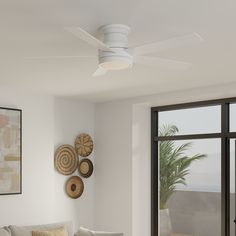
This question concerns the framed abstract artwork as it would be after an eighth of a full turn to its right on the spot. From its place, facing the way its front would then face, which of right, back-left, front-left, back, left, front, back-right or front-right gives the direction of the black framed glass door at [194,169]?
left

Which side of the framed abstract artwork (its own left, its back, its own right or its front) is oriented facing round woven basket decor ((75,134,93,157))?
left

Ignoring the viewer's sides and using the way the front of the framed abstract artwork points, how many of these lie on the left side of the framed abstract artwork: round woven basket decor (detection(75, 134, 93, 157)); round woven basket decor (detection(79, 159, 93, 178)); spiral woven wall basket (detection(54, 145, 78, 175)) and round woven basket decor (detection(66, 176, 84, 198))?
4

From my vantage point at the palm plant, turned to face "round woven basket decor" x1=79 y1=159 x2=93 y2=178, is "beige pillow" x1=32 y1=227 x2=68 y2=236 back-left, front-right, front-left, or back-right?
front-left

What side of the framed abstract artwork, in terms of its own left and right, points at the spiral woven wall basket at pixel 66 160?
left

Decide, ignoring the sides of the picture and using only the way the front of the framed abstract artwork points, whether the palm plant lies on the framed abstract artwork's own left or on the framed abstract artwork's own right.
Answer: on the framed abstract artwork's own left

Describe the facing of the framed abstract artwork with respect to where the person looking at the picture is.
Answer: facing the viewer and to the right of the viewer
